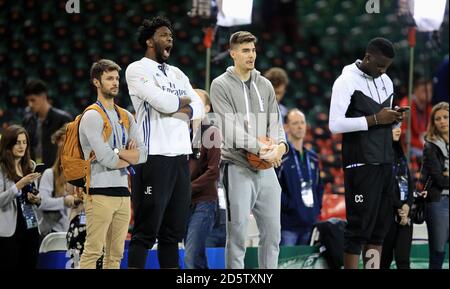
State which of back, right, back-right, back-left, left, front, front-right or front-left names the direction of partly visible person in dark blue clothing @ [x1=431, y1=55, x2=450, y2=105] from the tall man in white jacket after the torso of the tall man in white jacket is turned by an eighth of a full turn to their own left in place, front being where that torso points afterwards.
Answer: front-left

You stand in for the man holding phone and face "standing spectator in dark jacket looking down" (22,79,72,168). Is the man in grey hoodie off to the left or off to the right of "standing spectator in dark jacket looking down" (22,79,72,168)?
left

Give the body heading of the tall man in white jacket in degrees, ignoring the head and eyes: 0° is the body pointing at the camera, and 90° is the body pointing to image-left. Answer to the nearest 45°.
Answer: approximately 315°

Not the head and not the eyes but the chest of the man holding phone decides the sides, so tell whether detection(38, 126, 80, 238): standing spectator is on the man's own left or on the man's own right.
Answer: on the man's own right

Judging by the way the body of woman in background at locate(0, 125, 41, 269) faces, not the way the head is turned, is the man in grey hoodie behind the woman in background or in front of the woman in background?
in front

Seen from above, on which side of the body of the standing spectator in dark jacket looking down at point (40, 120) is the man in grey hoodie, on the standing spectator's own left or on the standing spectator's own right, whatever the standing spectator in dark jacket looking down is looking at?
on the standing spectator's own left

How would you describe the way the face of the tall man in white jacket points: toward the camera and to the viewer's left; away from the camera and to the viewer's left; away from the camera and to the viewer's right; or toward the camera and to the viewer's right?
toward the camera and to the viewer's right

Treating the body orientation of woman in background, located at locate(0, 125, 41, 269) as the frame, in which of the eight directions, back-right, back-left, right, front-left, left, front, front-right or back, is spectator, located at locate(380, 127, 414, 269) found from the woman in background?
front-left

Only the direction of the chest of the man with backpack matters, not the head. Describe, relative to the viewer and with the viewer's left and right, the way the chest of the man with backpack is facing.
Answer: facing the viewer and to the right of the viewer

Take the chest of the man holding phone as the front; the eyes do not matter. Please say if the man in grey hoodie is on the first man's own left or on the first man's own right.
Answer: on the first man's own right

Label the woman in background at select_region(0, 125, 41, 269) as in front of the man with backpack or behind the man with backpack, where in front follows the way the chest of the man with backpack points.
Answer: behind
